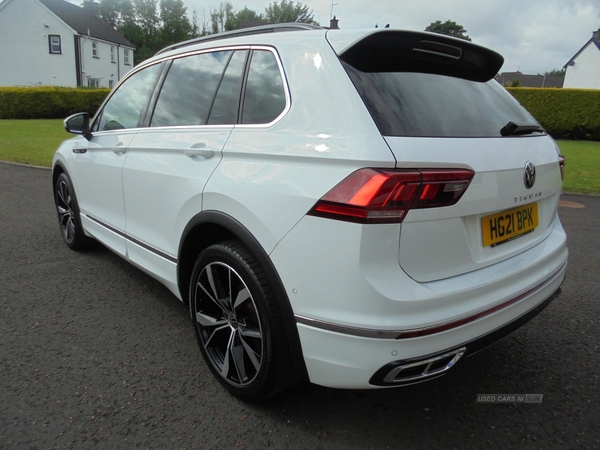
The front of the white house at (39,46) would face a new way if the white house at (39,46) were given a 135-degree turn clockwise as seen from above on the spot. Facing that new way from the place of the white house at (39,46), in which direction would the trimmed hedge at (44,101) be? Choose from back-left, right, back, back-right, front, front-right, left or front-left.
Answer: left

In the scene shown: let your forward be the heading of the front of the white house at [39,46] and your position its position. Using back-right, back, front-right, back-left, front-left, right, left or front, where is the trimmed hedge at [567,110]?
front

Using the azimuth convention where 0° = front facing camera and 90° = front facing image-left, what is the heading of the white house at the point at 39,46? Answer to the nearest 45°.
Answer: approximately 315°

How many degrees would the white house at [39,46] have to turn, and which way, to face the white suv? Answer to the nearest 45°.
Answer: approximately 45° to its right

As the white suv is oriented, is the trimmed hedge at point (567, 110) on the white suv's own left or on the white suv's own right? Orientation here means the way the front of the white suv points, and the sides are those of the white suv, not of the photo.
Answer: on the white suv's own right

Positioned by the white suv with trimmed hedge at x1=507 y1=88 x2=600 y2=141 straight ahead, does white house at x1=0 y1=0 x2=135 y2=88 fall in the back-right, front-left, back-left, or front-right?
front-left

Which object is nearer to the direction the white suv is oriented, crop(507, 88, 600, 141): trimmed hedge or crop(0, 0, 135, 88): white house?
the white house

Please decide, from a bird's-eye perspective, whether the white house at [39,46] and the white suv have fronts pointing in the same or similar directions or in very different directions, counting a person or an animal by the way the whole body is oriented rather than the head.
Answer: very different directions

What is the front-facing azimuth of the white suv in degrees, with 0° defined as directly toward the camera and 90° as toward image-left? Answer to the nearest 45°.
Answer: approximately 135°

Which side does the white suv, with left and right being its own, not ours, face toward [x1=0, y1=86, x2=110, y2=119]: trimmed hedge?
front
